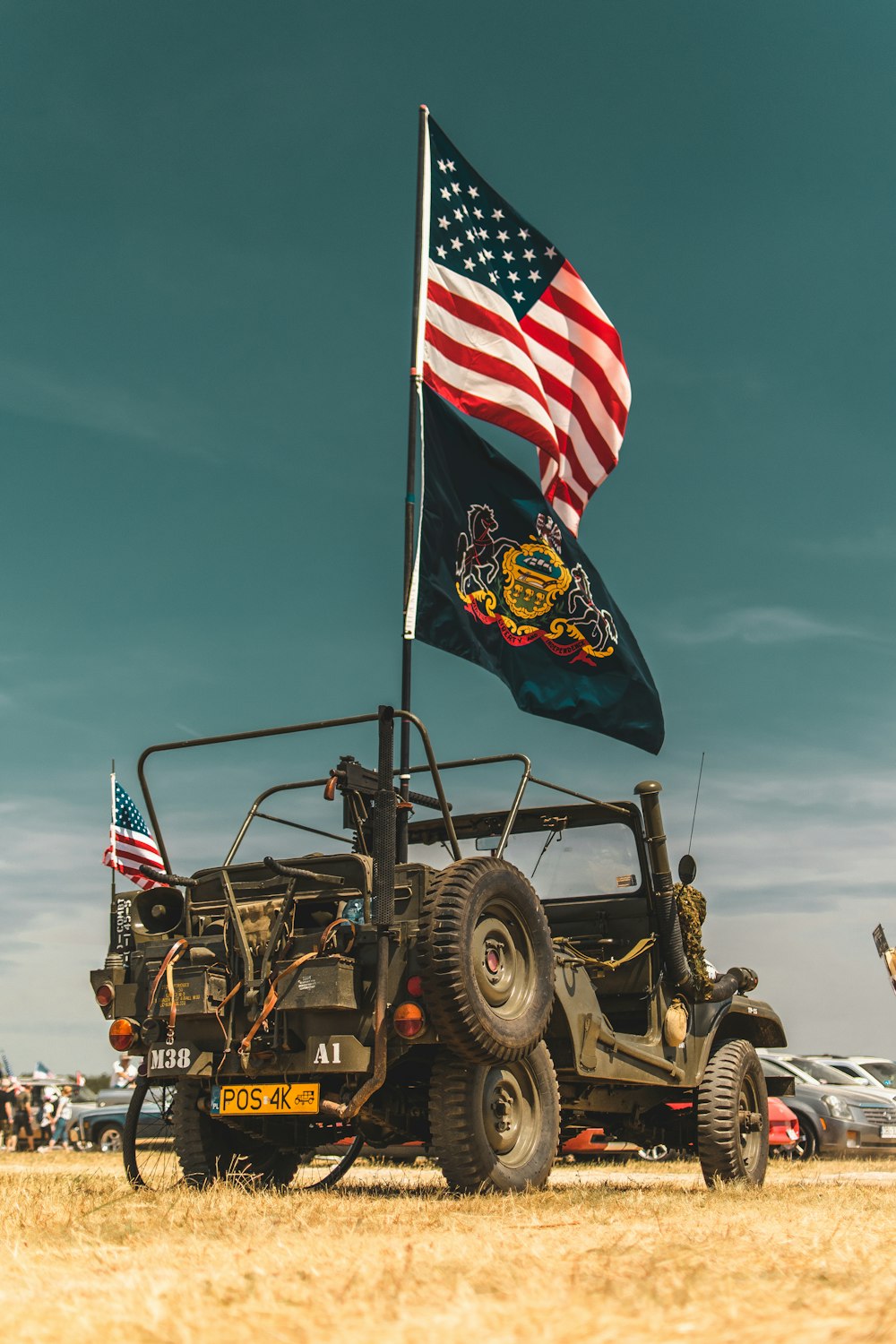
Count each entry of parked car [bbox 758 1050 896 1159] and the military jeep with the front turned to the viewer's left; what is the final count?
0

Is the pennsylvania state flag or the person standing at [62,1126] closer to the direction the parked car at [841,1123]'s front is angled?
the pennsylvania state flag

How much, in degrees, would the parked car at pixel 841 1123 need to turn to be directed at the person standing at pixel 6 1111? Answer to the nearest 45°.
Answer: approximately 180°

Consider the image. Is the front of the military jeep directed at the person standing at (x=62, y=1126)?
no

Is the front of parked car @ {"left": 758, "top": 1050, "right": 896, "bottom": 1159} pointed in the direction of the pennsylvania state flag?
no

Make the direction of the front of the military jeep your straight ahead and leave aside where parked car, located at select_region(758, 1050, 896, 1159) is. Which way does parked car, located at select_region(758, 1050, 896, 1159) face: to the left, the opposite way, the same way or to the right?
to the right

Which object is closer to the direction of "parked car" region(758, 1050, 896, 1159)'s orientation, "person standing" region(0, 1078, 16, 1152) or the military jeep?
the military jeep

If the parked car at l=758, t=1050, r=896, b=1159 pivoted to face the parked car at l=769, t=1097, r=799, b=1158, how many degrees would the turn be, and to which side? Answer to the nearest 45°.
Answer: approximately 90° to its right

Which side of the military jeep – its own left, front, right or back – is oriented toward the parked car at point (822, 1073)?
front

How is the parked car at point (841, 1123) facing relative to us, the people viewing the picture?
facing the viewer and to the right of the viewer

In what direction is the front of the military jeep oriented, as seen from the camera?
facing away from the viewer and to the right of the viewer

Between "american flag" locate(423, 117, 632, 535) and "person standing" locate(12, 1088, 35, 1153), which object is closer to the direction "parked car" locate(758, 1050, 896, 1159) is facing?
the american flag

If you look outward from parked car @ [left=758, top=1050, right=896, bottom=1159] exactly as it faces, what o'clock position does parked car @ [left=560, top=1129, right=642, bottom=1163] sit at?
parked car @ [left=560, top=1129, right=642, bottom=1163] is roughly at 4 o'clock from parked car @ [left=758, top=1050, right=896, bottom=1159].

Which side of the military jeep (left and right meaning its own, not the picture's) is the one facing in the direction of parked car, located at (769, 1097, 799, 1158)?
front

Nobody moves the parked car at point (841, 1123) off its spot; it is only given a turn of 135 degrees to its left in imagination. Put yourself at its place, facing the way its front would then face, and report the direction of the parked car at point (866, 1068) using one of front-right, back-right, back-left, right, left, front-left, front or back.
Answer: front

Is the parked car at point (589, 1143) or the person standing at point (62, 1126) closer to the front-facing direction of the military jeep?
the parked car
